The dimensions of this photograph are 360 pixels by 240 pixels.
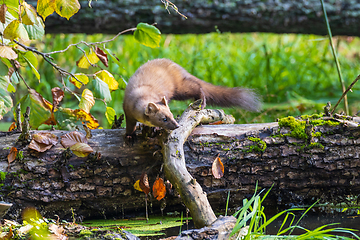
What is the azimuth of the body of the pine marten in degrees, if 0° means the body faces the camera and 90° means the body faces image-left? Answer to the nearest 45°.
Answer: approximately 45°

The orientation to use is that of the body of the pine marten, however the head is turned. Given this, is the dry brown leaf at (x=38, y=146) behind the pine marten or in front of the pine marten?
in front

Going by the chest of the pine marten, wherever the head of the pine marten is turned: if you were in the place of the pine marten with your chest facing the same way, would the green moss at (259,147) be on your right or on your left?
on your left

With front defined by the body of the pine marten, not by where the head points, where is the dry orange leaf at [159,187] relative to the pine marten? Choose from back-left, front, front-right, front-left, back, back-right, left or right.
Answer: front-left

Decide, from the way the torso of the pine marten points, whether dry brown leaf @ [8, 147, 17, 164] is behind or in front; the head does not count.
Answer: in front
